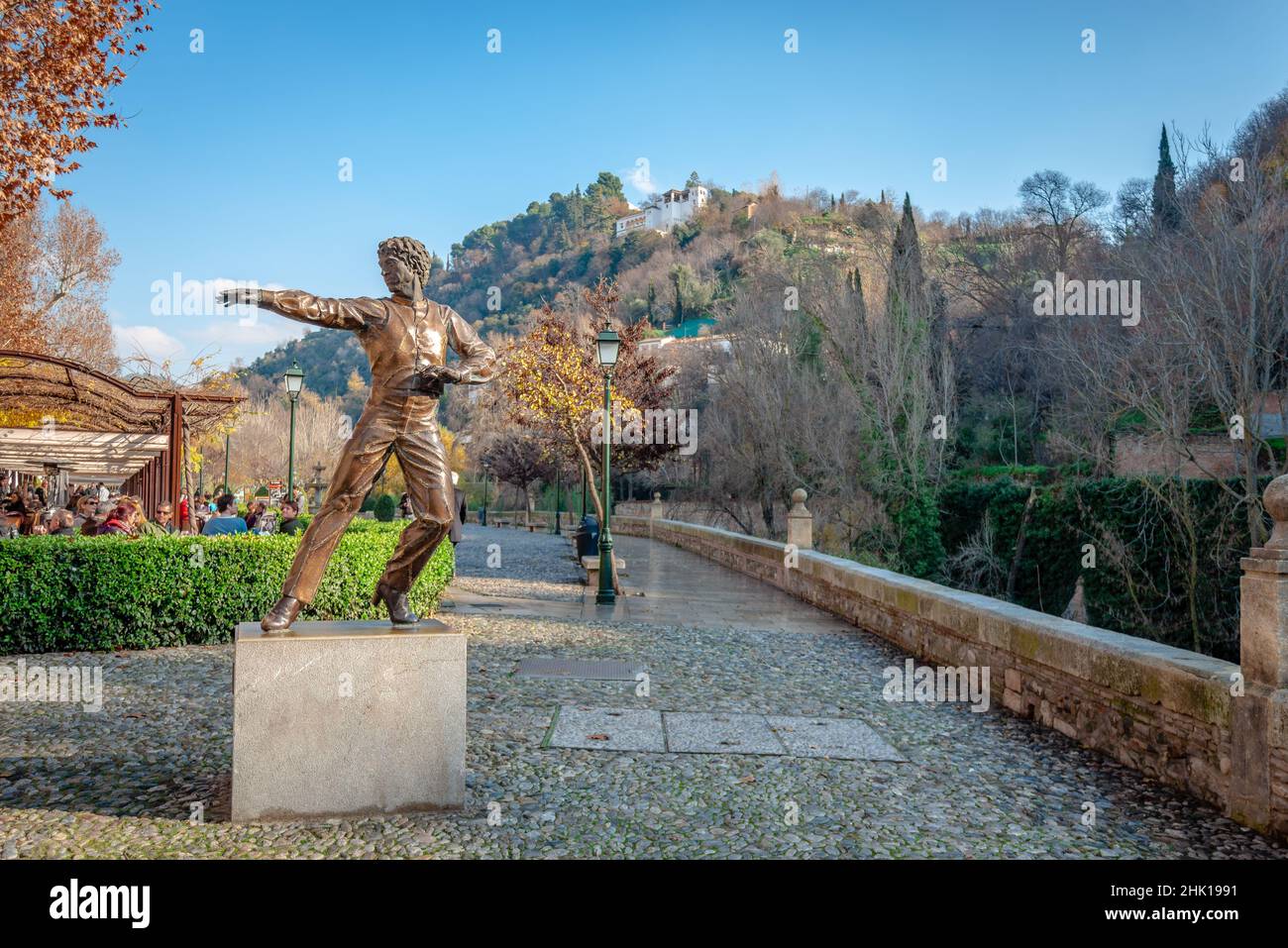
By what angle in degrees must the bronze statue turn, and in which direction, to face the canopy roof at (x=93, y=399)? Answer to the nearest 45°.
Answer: approximately 180°

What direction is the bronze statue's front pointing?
toward the camera

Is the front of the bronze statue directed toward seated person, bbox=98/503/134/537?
no

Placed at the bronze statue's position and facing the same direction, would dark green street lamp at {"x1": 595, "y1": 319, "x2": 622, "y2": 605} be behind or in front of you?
behind

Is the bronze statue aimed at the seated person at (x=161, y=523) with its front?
no

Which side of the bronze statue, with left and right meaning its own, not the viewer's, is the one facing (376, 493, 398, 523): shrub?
back

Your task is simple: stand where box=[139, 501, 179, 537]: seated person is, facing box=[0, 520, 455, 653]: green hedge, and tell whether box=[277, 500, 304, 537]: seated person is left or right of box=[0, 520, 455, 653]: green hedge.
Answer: left

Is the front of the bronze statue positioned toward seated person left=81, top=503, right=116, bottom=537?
no

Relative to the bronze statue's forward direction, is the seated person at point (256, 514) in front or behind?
behind
